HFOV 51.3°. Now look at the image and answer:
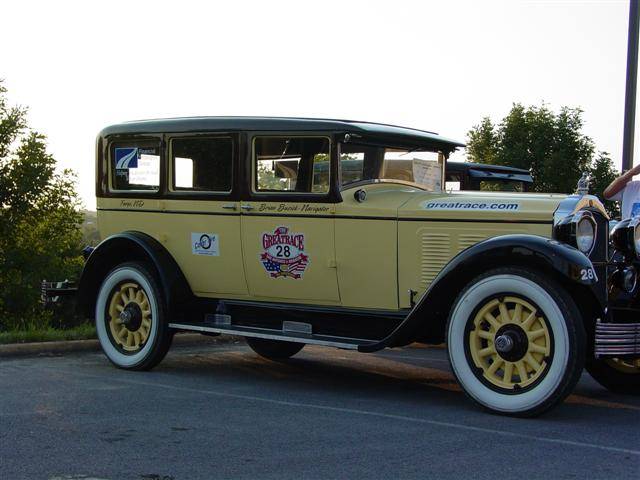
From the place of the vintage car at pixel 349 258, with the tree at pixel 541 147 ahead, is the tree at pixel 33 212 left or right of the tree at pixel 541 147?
left

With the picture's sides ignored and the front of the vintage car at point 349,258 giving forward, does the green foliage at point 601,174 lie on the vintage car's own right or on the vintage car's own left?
on the vintage car's own left

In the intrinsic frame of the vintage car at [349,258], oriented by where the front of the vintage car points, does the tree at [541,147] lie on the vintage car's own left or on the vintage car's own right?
on the vintage car's own left

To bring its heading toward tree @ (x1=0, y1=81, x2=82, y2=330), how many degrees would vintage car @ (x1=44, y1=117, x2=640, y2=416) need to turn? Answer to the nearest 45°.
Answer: approximately 180°

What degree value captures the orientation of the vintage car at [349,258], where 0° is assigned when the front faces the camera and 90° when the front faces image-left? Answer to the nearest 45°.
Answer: approximately 315°
